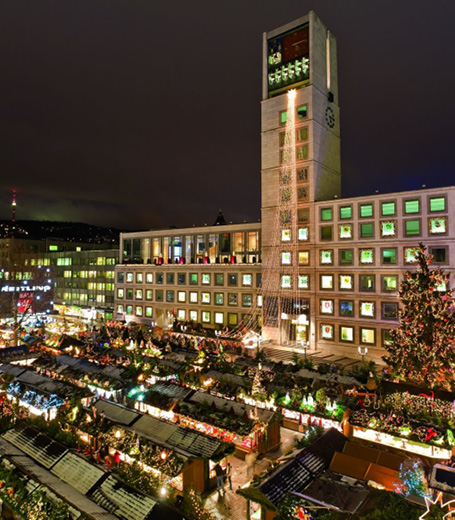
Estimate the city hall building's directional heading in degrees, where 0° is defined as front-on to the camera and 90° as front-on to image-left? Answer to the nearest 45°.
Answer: approximately 45°

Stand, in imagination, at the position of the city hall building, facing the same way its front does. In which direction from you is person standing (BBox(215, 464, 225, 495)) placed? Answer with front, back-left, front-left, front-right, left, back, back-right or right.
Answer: front-left

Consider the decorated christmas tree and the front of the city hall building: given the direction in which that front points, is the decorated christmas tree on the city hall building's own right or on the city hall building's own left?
on the city hall building's own left

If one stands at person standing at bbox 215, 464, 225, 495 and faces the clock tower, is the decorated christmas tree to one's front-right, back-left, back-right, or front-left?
front-right
